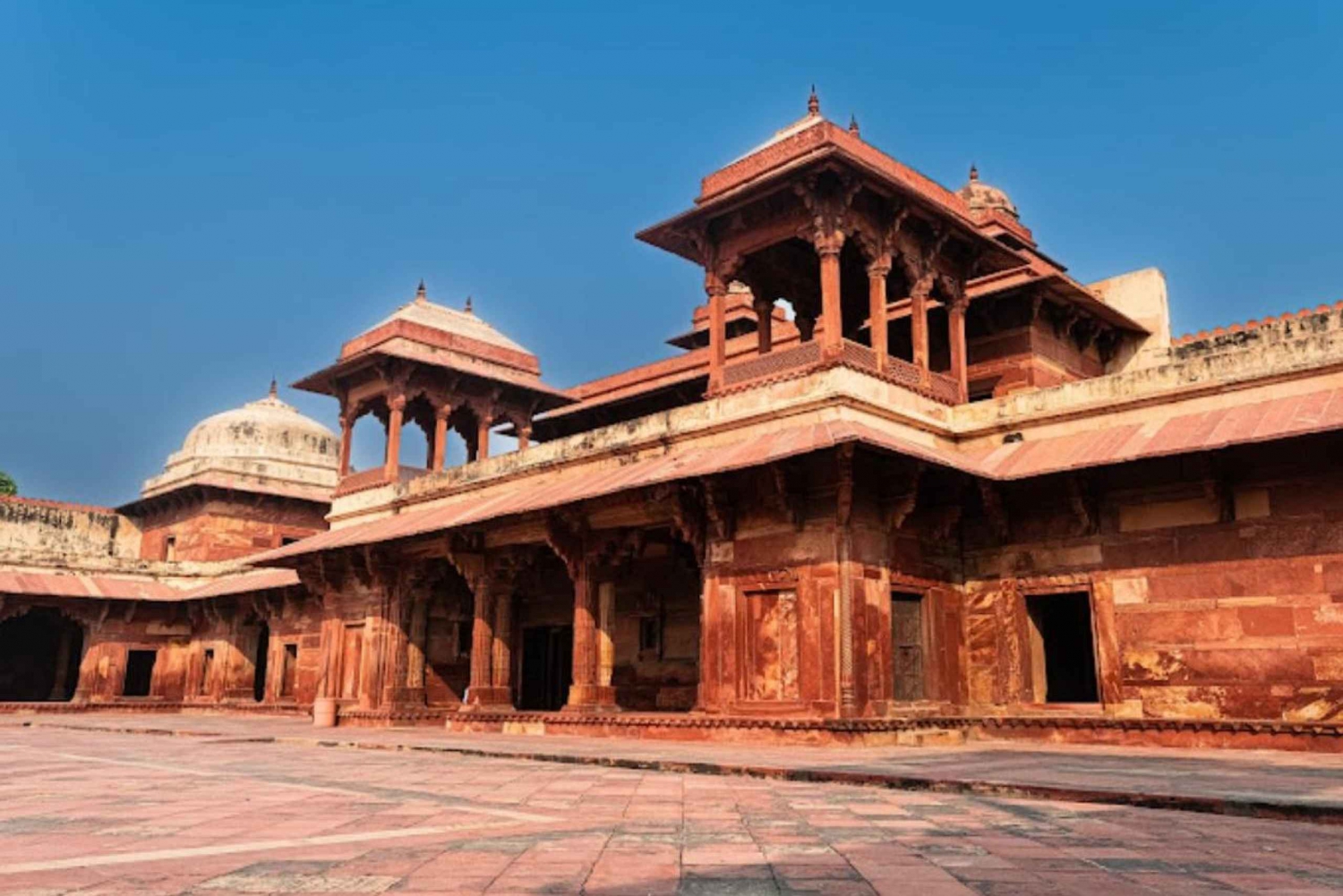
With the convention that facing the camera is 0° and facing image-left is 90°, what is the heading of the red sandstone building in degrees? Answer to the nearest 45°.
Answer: approximately 45°
